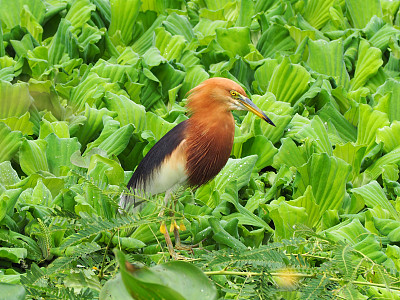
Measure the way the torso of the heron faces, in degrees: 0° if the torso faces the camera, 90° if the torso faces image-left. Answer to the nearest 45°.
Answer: approximately 270°
